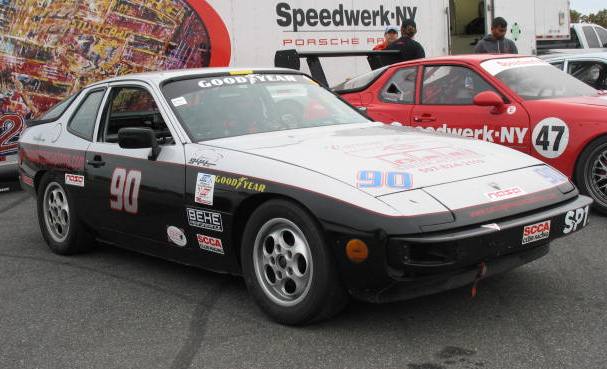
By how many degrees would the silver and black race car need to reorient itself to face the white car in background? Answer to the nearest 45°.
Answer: approximately 90° to its left

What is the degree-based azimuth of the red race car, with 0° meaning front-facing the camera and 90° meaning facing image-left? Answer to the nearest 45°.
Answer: approximately 315°

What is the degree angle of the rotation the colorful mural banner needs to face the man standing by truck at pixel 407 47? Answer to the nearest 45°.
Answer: approximately 90° to its left

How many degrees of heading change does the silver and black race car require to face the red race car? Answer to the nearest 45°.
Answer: approximately 90° to its left

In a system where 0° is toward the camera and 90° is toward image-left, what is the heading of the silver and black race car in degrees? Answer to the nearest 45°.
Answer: approximately 315°

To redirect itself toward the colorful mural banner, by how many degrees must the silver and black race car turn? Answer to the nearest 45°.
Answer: approximately 180°

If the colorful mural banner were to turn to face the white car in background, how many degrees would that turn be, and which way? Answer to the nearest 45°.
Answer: approximately 90° to its left

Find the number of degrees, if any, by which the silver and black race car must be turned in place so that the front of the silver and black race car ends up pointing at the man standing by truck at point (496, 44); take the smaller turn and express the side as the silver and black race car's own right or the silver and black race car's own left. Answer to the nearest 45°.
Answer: approximately 90° to the silver and black race car's own left

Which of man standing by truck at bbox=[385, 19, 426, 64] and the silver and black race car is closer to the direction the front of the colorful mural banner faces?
the silver and black race car
